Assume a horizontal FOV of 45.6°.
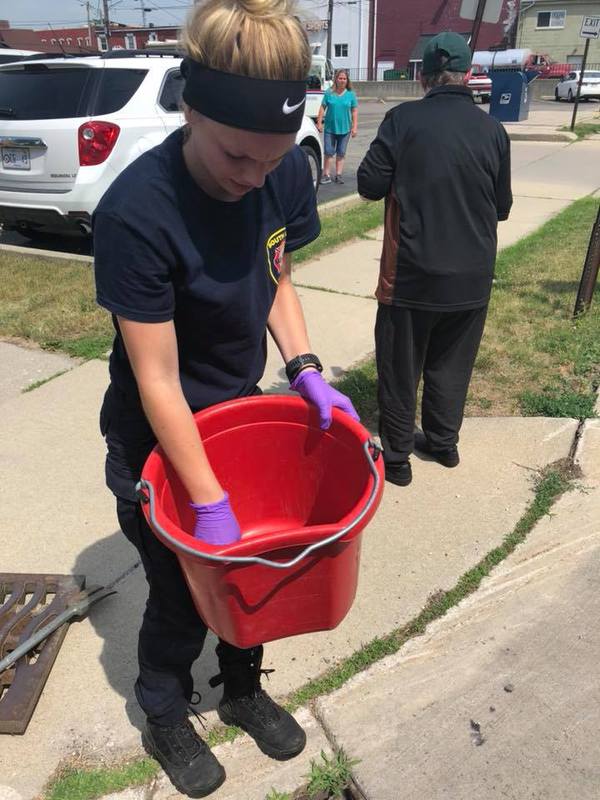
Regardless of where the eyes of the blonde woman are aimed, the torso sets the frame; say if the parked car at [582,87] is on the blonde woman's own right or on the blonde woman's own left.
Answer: on the blonde woman's own left

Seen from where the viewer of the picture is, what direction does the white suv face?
facing away from the viewer and to the right of the viewer

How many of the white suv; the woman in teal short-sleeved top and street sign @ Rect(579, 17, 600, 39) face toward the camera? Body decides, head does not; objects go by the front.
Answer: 2

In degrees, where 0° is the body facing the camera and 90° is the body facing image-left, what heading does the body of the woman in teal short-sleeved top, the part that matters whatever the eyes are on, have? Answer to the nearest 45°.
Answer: approximately 0°

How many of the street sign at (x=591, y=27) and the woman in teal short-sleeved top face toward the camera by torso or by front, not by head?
2

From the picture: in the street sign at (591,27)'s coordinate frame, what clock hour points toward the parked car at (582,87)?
The parked car is roughly at 6 o'clock from the street sign.

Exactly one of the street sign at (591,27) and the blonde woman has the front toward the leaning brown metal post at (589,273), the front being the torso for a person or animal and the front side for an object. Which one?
the street sign

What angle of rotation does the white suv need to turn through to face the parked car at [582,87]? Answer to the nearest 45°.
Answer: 0° — it already faces it

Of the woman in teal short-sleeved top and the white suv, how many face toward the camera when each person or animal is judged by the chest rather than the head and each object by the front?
1

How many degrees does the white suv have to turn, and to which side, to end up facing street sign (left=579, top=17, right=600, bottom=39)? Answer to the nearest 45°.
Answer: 0° — it already faces it
